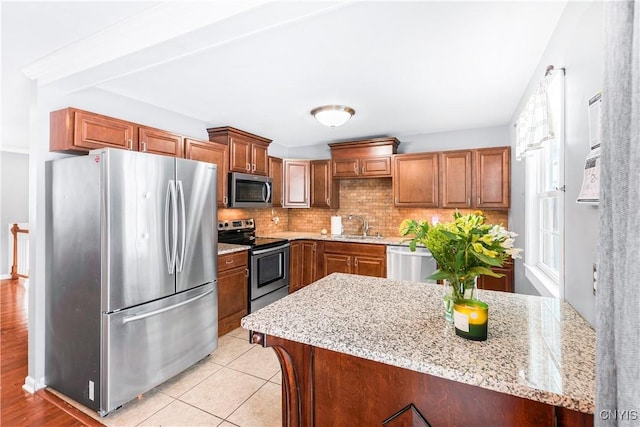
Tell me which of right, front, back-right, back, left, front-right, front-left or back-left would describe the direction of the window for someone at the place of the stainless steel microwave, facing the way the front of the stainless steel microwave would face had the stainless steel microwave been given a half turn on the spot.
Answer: back

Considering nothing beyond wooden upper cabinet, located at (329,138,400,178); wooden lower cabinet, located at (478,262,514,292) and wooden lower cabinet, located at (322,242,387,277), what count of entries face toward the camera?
3

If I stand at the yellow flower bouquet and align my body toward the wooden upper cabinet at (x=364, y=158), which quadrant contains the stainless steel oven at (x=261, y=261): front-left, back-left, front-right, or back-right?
front-left

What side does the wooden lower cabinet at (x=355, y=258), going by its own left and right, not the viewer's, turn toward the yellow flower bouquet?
front

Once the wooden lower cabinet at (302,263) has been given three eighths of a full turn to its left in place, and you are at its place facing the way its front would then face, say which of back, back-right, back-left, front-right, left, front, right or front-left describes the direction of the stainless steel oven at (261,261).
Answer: back-left

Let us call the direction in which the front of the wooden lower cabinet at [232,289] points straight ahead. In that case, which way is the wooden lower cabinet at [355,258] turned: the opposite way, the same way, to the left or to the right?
to the right

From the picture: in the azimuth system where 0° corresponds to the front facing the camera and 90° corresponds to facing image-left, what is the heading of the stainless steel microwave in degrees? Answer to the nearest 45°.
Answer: approximately 315°

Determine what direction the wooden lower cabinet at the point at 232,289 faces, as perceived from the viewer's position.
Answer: facing the viewer and to the right of the viewer

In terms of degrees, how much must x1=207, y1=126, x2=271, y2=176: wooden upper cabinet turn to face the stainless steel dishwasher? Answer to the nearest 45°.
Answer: approximately 45° to its left

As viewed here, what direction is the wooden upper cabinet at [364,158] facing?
toward the camera

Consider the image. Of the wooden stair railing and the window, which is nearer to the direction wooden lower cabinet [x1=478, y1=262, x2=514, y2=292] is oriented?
the window

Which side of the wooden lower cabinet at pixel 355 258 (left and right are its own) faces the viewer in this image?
front
